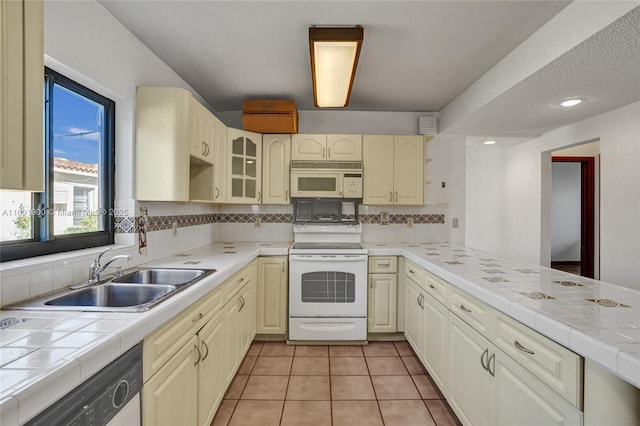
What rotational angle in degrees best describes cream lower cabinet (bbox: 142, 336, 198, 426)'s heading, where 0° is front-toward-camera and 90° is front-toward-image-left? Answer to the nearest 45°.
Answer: approximately 315°

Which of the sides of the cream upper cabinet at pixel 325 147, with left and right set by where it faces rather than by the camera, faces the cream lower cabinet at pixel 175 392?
front

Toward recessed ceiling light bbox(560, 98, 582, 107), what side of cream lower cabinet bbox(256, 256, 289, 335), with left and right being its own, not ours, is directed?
left

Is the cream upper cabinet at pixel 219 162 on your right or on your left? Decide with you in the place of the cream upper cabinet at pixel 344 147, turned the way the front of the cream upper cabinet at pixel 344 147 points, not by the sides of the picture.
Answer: on your right

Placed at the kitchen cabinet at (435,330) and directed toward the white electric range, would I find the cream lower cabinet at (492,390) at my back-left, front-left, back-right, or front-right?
back-left

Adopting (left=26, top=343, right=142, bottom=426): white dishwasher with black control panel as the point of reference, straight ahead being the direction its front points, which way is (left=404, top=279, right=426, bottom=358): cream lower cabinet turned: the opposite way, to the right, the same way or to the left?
the opposite way

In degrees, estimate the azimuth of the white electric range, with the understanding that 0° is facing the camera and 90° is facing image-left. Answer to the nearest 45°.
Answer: approximately 0°

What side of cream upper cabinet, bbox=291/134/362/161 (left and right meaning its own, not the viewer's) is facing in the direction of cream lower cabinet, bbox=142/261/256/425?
front

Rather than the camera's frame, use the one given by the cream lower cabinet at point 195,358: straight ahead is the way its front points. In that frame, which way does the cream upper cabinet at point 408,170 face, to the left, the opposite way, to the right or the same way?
to the right

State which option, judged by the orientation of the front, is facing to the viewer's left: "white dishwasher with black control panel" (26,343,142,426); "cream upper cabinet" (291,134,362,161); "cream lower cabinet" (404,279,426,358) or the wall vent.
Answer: the cream lower cabinet

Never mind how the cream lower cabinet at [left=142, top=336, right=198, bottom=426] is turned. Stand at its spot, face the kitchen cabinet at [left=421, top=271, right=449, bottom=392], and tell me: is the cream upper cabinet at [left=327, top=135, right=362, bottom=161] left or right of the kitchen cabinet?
left

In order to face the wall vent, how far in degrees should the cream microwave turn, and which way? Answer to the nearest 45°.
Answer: approximately 90° to its left
